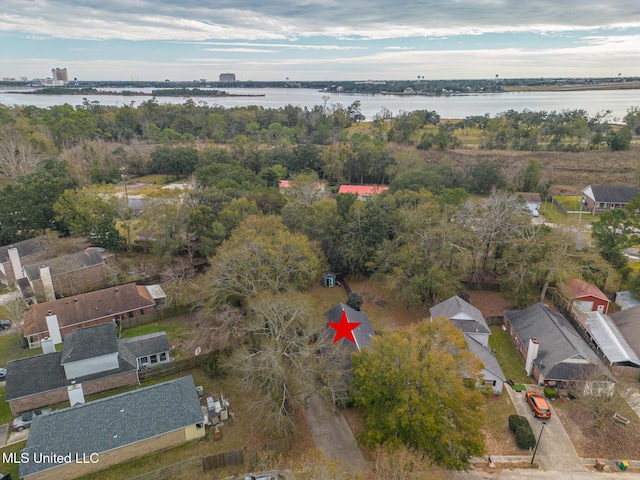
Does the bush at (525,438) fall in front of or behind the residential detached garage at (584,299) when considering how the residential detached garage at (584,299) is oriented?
in front

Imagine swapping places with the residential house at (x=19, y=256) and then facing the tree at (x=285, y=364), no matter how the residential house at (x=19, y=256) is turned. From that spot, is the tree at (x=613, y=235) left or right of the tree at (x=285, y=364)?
left

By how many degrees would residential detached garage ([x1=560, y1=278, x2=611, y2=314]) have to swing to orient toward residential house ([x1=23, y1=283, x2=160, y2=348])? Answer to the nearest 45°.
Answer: approximately 45° to its right

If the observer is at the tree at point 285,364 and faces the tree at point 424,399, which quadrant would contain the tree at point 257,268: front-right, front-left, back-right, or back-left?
back-left

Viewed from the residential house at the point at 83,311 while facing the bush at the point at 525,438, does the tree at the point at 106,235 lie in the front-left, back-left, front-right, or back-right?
back-left

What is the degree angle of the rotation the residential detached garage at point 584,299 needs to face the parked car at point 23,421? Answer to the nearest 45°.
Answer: approximately 45° to its right

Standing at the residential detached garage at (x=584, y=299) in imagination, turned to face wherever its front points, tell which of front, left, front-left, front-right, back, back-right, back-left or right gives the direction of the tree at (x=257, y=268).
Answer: front-right

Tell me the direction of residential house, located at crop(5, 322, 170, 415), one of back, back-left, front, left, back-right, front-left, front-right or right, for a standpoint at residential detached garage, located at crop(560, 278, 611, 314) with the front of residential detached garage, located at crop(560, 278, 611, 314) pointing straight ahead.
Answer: front-right

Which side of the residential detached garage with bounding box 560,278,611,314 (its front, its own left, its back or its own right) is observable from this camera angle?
front

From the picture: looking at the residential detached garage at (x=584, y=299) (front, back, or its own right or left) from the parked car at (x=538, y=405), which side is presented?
front

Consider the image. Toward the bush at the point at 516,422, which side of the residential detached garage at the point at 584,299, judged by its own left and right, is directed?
front

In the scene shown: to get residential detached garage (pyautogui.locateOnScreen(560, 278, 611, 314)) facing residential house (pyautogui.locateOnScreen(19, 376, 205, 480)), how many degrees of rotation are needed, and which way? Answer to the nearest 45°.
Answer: approximately 45° to its right

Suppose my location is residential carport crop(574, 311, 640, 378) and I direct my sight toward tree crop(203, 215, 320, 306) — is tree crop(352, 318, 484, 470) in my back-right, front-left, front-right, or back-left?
front-left

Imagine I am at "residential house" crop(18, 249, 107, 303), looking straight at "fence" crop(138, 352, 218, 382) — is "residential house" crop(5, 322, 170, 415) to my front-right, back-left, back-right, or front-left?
front-right

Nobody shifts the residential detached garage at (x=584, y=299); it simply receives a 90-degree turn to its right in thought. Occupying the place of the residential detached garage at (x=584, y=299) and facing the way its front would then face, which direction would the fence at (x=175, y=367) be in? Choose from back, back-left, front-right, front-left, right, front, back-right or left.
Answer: front-left

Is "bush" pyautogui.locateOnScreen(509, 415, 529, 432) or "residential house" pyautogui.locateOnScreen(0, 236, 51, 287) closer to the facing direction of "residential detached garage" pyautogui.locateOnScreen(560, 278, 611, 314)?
the bush

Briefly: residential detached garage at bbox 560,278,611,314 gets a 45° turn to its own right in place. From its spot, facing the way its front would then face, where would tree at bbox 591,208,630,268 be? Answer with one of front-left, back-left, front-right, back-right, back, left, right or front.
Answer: back-right

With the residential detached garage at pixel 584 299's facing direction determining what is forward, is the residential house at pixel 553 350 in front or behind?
in front
